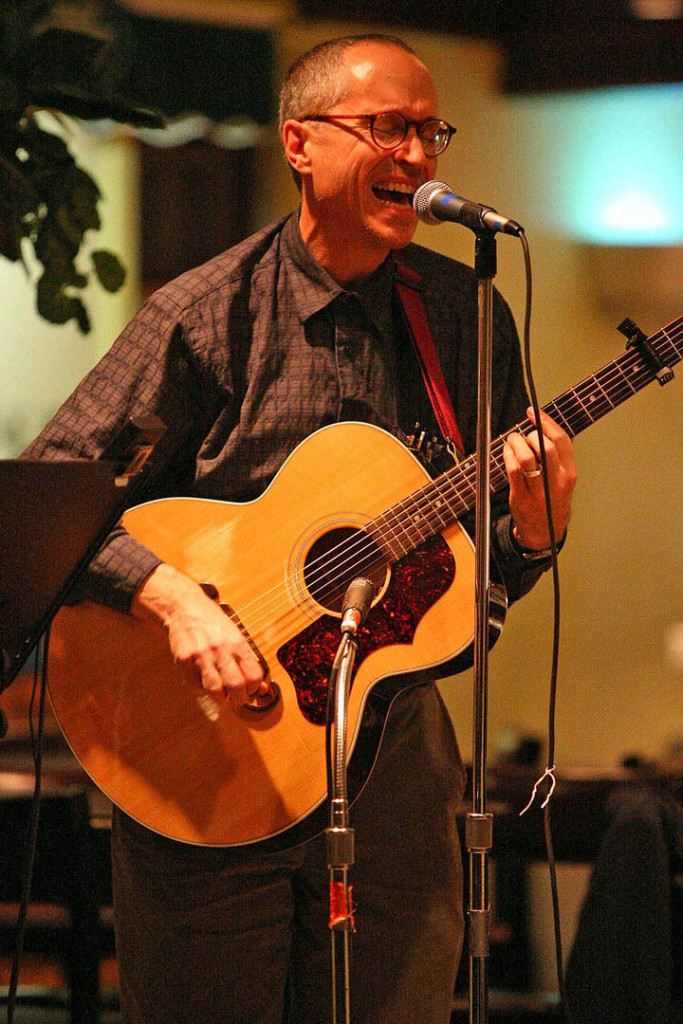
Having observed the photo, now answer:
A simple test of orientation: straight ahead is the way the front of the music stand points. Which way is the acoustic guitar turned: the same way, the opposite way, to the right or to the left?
the opposite way

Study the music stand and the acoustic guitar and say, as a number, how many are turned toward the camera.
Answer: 1

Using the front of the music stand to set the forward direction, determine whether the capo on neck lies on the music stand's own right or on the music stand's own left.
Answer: on the music stand's own right

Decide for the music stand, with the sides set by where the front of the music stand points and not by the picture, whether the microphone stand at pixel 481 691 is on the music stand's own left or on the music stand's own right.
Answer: on the music stand's own right

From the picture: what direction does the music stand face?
away from the camera

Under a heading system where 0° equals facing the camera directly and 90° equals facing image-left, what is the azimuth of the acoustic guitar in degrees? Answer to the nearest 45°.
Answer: approximately 0°
